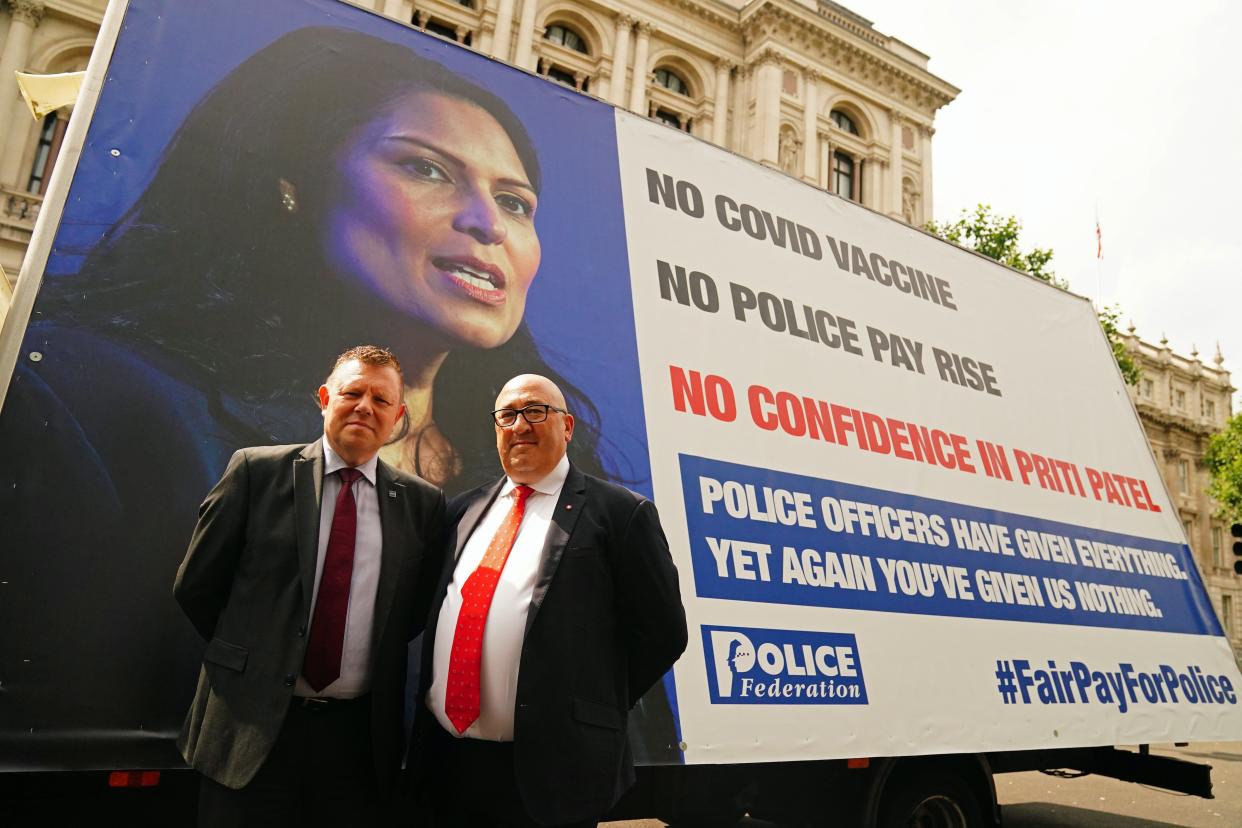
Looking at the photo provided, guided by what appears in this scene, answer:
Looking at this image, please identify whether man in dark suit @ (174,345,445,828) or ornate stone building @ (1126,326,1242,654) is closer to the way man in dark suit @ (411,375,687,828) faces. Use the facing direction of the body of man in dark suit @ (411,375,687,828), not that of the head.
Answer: the man in dark suit

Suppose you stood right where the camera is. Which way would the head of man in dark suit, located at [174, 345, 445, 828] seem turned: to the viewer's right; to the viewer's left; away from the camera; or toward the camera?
toward the camera

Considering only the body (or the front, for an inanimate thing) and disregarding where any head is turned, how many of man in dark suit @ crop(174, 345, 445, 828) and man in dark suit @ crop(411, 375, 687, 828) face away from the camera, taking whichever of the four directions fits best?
0

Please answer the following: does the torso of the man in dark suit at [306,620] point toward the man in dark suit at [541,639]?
no

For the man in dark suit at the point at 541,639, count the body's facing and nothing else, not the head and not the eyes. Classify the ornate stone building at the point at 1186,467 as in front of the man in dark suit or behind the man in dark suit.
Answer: behind

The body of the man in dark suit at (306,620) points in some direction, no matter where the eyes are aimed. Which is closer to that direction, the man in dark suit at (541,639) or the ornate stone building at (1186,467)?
the man in dark suit

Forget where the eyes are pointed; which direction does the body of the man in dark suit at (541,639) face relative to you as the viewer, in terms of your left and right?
facing the viewer and to the left of the viewer

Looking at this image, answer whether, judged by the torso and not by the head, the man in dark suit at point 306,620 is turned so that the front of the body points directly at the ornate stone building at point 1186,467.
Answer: no

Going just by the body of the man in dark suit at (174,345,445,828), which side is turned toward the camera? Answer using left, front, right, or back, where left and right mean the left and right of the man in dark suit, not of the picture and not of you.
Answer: front
